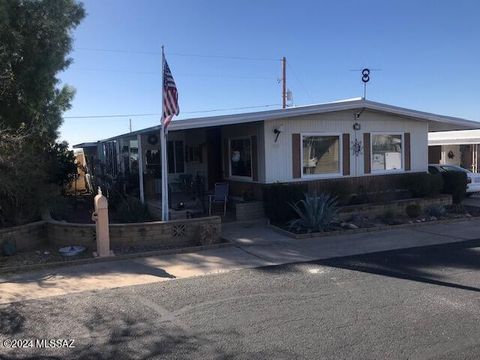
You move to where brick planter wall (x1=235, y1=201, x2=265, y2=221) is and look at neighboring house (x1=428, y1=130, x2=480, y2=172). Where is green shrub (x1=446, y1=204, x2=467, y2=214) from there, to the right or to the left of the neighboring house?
right

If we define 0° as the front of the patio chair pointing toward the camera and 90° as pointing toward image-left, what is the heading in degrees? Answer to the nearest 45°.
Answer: approximately 45°

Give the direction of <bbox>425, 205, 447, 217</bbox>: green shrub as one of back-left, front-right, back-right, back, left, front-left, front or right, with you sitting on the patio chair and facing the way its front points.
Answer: back-left

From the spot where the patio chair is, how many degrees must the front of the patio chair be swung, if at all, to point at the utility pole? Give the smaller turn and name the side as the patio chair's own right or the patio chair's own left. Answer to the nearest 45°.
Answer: approximately 135° to the patio chair's own right

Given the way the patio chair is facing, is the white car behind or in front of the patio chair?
behind

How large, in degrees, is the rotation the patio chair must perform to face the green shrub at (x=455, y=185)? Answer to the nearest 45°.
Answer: approximately 135° to its left

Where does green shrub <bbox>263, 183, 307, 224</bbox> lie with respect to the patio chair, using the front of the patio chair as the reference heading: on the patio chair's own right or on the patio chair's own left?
on the patio chair's own left

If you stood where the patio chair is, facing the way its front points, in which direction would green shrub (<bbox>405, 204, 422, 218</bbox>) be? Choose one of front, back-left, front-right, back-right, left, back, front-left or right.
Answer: back-left

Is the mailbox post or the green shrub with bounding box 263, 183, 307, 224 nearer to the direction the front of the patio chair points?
the mailbox post

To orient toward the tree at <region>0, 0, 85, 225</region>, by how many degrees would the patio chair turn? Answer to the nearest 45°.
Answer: approximately 45° to its right

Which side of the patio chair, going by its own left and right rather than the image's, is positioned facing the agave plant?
left
